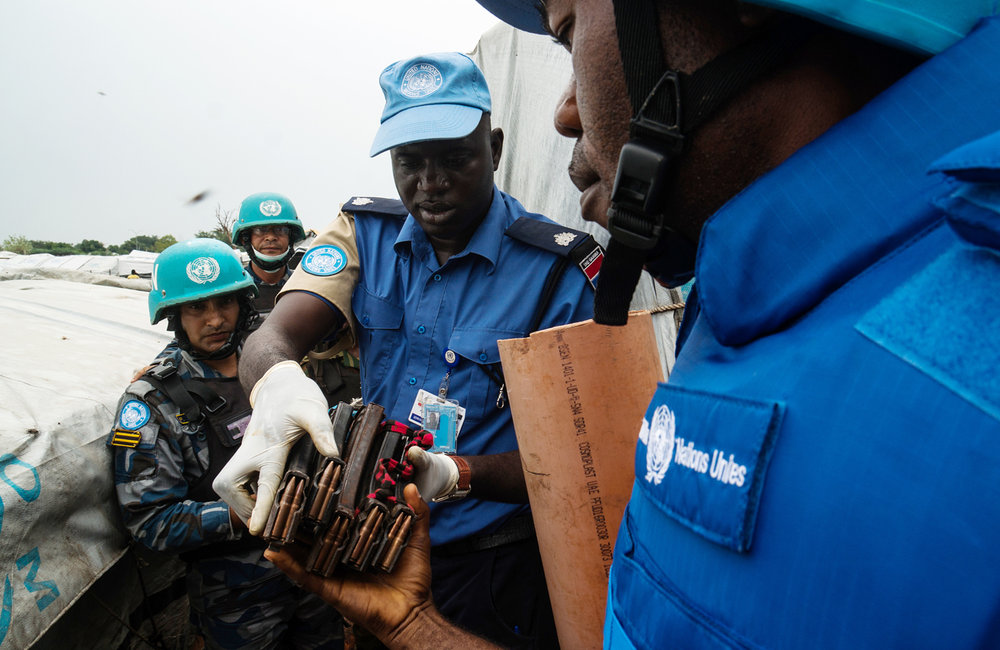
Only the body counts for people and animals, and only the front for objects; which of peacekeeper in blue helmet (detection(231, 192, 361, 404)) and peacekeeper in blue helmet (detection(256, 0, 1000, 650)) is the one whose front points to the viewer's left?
peacekeeper in blue helmet (detection(256, 0, 1000, 650))

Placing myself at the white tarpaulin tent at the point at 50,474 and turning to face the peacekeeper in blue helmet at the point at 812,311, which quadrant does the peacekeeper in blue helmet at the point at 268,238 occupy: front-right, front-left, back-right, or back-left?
back-left

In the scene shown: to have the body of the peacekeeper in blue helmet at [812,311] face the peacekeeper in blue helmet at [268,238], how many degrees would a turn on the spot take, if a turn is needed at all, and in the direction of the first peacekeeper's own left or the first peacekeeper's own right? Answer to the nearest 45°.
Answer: approximately 45° to the first peacekeeper's own right

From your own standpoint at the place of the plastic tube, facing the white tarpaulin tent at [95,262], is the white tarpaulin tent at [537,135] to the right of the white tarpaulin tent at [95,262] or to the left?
right

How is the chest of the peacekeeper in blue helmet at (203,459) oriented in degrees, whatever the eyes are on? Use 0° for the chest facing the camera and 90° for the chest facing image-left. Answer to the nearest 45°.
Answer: approximately 315°

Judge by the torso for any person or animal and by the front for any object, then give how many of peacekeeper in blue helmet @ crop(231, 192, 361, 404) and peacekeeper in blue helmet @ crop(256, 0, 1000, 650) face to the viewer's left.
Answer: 1

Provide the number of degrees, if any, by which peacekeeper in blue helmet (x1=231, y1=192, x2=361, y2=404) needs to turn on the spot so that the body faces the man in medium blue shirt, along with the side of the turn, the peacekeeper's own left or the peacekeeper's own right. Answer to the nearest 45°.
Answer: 0° — they already face them

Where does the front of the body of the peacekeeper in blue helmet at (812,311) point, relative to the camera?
to the viewer's left

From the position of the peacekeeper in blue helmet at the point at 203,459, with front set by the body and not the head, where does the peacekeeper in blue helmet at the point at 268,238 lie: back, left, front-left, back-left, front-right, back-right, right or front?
back-left
